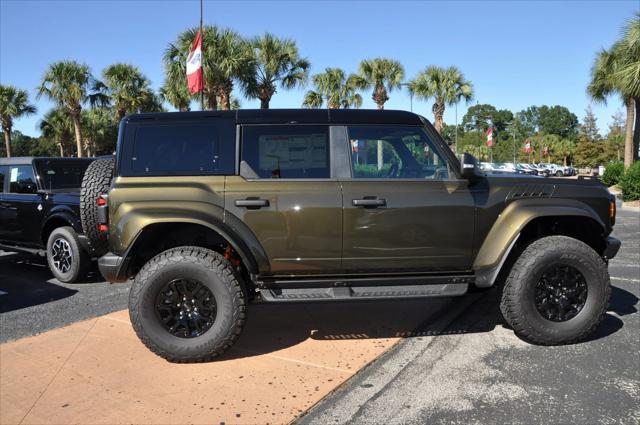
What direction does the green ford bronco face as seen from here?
to the viewer's right

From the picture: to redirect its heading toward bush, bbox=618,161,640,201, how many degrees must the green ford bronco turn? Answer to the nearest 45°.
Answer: approximately 45° to its left

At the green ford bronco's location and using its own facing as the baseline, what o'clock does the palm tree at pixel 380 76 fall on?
The palm tree is roughly at 9 o'clock from the green ford bronco.
